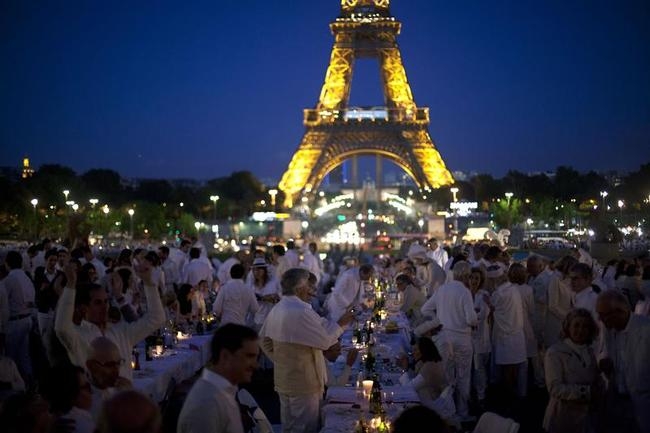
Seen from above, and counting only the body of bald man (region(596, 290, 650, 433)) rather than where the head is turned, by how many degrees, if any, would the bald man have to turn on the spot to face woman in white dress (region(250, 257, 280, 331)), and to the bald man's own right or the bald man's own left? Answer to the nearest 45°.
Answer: approximately 90° to the bald man's own right

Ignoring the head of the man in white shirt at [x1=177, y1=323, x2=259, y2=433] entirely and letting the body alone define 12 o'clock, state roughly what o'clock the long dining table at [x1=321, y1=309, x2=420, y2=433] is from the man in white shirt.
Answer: The long dining table is roughly at 10 o'clock from the man in white shirt.

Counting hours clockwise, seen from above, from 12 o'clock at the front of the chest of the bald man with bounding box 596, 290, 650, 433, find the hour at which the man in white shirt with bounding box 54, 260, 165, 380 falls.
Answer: The man in white shirt is roughly at 1 o'clock from the bald man.

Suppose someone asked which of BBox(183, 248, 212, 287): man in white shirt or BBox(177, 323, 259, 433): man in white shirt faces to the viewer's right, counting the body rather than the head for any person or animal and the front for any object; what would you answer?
BBox(177, 323, 259, 433): man in white shirt
